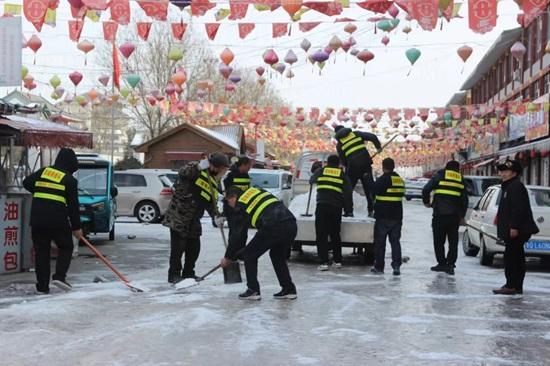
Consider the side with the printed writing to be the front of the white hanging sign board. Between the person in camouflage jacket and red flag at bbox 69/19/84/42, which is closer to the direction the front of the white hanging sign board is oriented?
the person in camouflage jacket

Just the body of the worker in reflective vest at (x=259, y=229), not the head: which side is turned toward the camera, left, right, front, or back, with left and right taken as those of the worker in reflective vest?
left

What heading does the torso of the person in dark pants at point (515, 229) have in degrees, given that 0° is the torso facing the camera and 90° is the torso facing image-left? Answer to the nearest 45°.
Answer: approximately 90°

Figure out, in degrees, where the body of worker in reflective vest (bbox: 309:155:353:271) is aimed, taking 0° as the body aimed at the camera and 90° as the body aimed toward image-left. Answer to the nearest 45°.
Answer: approximately 180°

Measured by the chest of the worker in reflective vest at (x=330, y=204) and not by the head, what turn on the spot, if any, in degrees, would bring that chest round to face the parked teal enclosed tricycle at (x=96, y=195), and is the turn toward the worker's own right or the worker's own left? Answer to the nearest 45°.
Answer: approximately 45° to the worker's own left

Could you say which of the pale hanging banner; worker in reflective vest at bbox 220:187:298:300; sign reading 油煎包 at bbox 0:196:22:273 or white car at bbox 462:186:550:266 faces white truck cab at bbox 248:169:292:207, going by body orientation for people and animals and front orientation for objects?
the white car

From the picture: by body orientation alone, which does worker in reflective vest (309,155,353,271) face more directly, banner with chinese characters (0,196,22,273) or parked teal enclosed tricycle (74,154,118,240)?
the parked teal enclosed tricycle

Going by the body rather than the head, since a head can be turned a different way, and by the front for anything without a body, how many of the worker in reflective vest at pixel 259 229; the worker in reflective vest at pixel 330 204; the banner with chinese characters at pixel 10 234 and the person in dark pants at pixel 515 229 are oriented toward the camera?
1
